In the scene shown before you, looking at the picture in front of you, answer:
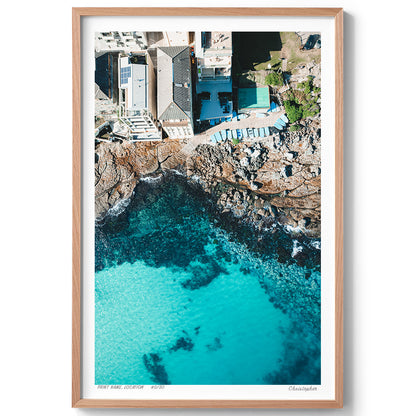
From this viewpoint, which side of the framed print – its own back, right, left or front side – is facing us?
front
